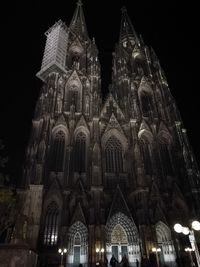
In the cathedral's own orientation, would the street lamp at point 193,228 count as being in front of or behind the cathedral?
in front

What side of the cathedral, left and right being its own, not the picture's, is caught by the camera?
front
